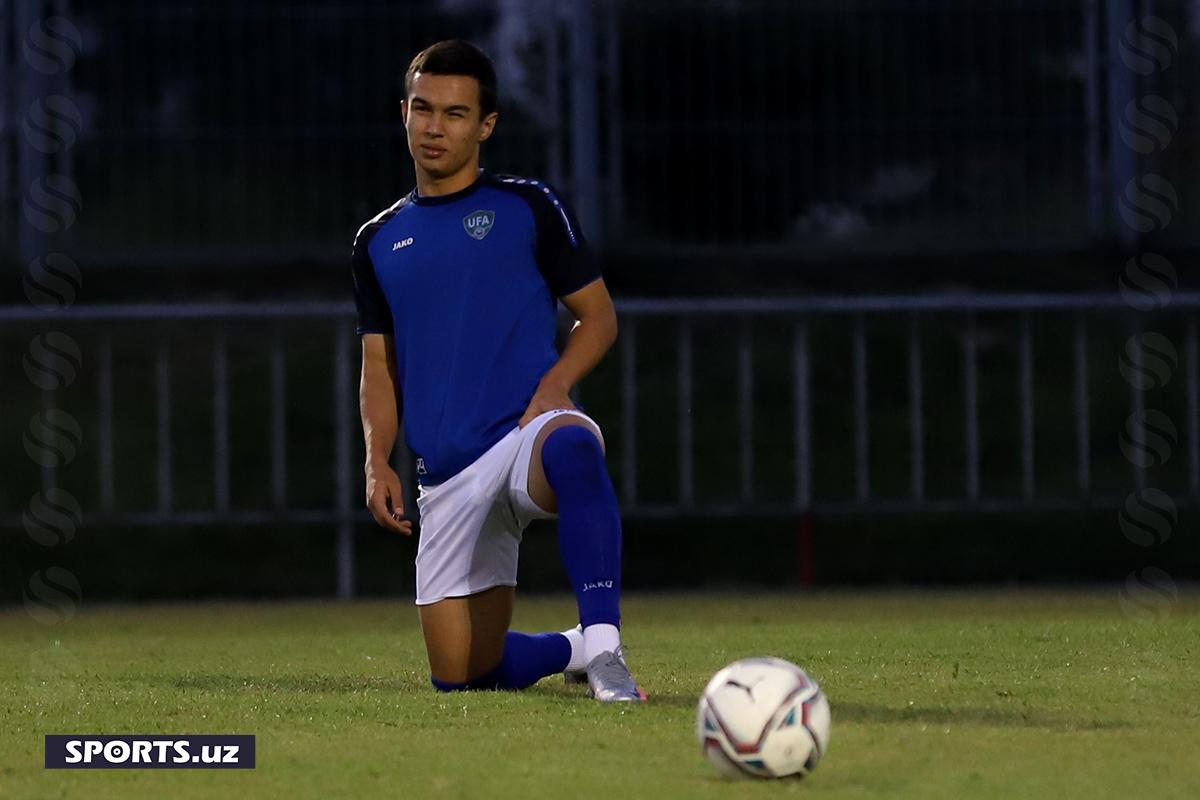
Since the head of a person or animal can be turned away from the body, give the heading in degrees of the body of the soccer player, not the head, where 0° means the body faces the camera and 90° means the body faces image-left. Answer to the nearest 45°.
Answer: approximately 0°

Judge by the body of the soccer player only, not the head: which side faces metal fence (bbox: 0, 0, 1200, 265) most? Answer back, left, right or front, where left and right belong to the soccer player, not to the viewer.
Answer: back

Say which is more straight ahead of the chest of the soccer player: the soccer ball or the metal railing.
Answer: the soccer ball

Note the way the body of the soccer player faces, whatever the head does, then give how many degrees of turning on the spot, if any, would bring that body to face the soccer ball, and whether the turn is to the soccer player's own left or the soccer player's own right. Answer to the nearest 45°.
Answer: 0° — they already face it

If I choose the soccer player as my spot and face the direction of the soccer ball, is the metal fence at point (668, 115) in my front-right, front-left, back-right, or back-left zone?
back-left

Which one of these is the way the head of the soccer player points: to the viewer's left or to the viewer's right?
to the viewer's left

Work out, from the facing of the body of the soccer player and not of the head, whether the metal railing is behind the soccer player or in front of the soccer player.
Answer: behind
